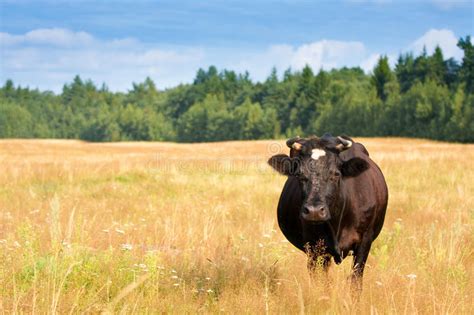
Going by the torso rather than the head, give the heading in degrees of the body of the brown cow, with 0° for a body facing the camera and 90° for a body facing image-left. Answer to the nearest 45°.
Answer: approximately 0°
